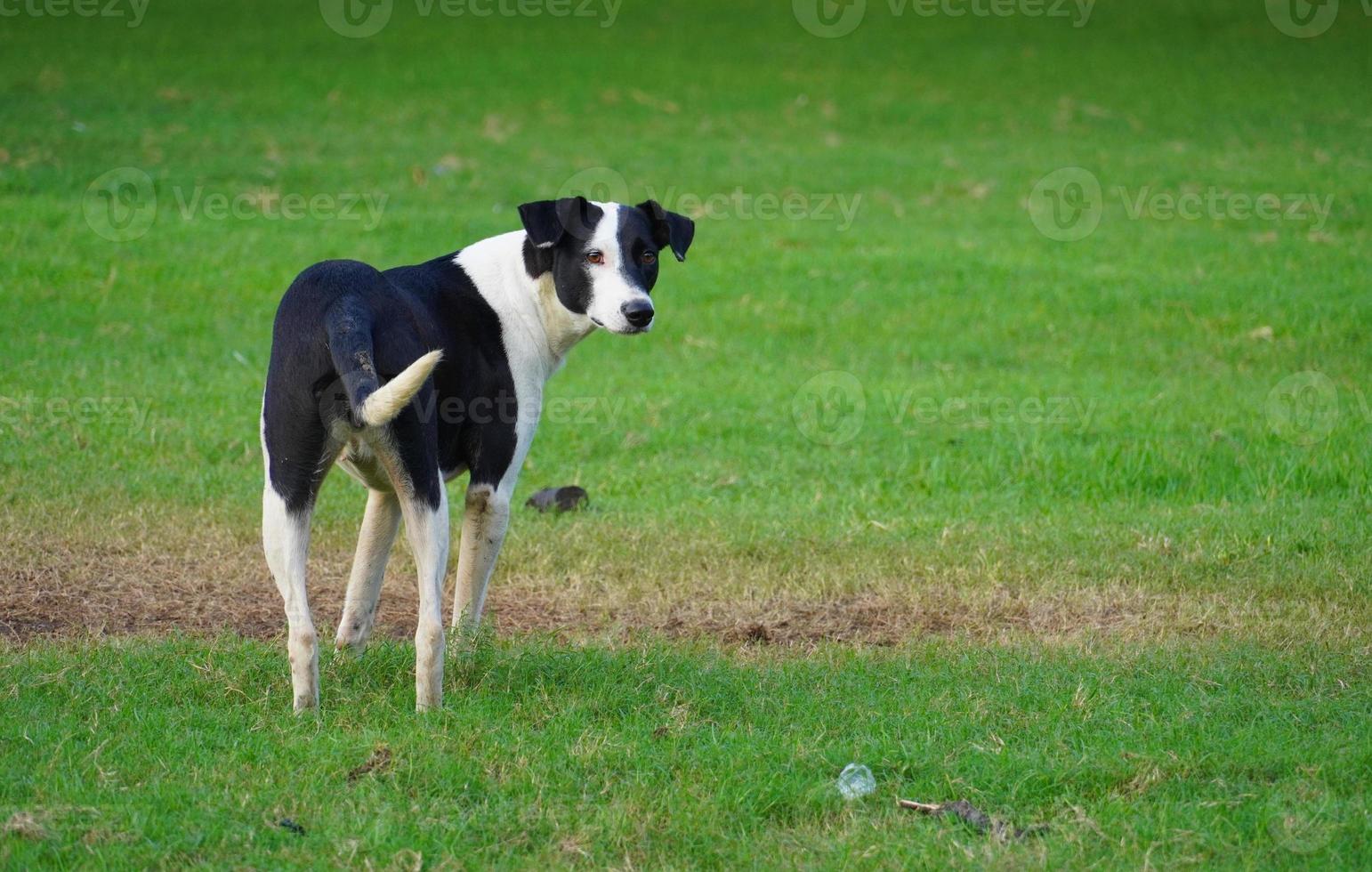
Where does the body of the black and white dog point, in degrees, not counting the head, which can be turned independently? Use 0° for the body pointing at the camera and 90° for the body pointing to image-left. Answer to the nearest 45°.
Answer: approximately 225°

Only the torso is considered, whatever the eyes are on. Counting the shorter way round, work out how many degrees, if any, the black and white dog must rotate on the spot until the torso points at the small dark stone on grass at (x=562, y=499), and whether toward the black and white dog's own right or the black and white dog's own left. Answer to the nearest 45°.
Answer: approximately 45° to the black and white dog's own left

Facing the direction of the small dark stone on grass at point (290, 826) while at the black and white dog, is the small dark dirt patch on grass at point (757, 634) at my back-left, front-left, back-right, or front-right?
back-left

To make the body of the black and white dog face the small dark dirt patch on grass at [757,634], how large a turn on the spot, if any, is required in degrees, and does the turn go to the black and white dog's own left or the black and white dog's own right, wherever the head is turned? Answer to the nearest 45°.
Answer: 0° — it already faces it

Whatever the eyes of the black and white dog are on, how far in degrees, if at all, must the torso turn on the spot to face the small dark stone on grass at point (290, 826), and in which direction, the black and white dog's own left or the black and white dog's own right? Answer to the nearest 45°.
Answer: approximately 135° to the black and white dog's own right
